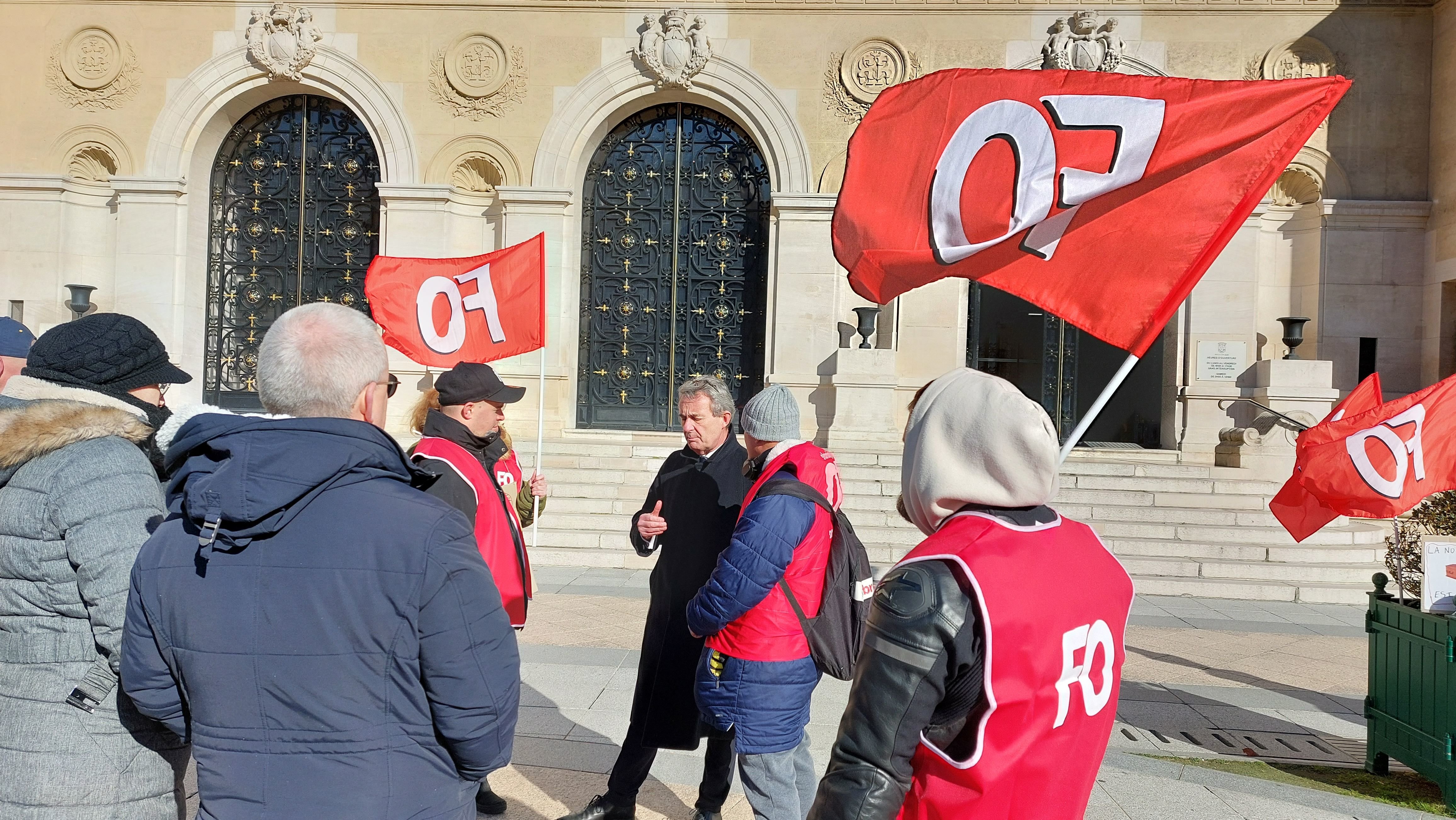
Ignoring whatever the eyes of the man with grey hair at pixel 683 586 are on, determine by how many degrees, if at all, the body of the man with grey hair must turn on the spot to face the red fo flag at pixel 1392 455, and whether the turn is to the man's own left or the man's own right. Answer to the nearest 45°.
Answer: approximately 135° to the man's own left

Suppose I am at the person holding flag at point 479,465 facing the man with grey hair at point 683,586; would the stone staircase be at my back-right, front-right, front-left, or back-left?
front-left

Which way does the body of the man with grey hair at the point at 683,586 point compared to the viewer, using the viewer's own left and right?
facing the viewer and to the left of the viewer

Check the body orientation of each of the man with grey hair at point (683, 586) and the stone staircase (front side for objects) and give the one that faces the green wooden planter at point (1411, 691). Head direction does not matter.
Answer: the stone staircase

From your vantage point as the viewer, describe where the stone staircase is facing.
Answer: facing the viewer

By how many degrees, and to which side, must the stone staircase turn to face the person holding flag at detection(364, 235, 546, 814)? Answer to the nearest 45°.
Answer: approximately 45° to its right

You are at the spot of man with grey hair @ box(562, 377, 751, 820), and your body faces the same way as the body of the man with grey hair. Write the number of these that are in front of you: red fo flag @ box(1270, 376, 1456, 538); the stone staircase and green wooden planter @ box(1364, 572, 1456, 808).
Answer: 0

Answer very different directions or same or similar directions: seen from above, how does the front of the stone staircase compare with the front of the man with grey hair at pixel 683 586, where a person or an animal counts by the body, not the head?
same or similar directions

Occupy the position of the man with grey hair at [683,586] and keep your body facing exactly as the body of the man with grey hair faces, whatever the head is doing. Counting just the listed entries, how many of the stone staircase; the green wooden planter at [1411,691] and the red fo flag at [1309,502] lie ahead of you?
0

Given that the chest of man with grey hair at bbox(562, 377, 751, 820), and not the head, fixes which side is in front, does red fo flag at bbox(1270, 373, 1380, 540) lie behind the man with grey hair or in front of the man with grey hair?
behind

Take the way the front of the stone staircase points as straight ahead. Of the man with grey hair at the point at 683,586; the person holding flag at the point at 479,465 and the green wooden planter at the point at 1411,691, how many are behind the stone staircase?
0

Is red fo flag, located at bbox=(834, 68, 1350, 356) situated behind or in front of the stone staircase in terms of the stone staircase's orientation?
in front

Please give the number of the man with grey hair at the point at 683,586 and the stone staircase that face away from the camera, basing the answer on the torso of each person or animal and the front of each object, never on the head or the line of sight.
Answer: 0

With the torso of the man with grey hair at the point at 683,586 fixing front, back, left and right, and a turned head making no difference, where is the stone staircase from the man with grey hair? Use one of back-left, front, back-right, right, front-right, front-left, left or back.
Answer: back
